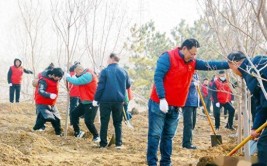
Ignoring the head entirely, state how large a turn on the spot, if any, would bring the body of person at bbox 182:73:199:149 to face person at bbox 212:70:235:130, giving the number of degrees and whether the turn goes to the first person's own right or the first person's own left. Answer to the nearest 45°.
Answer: approximately 90° to the first person's own left

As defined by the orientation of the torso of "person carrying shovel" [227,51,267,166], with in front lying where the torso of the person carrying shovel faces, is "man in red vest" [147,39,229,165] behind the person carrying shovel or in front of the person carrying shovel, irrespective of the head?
in front

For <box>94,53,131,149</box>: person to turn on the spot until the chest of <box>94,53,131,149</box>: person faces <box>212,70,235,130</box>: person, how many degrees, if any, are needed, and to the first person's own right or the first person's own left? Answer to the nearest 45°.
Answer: approximately 45° to the first person's own right

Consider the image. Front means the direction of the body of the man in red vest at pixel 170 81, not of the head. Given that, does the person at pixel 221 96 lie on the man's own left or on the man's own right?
on the man's own left

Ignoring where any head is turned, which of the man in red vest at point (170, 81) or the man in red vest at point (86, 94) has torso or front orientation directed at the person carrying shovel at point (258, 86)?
the man in red vest at point (170, 81)

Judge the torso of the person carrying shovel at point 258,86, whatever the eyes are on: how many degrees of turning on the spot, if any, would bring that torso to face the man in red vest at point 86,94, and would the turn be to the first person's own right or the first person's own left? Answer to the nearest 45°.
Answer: approximately 45° to the first person's own right

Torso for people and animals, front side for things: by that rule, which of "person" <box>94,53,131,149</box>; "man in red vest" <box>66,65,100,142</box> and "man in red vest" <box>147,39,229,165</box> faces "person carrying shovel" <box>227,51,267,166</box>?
"man in red vest" <box>147,39,229,165</box>

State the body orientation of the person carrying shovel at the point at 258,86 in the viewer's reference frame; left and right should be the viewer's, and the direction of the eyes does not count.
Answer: facing to the left of the viewer

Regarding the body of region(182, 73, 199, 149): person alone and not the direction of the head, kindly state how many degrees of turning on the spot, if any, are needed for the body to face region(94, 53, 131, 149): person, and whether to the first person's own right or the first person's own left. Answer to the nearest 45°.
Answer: approximately 135° to the first person's own right

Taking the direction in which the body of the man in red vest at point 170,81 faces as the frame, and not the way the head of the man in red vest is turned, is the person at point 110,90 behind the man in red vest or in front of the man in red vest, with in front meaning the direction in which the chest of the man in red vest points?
behind

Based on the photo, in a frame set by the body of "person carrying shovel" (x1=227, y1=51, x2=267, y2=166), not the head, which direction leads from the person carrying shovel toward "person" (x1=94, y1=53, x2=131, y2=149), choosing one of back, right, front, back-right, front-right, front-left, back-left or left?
front-right

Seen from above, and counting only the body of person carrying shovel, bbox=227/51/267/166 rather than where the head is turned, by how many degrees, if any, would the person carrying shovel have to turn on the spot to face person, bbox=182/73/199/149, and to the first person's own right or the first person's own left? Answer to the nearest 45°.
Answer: approximately 90° to the first person's own right

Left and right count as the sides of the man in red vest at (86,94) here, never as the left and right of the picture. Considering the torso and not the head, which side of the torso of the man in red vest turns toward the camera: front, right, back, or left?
left

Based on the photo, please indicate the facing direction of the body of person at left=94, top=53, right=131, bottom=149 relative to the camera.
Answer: away from the camera

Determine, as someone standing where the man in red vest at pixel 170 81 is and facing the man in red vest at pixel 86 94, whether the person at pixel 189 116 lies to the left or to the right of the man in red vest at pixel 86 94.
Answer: right
